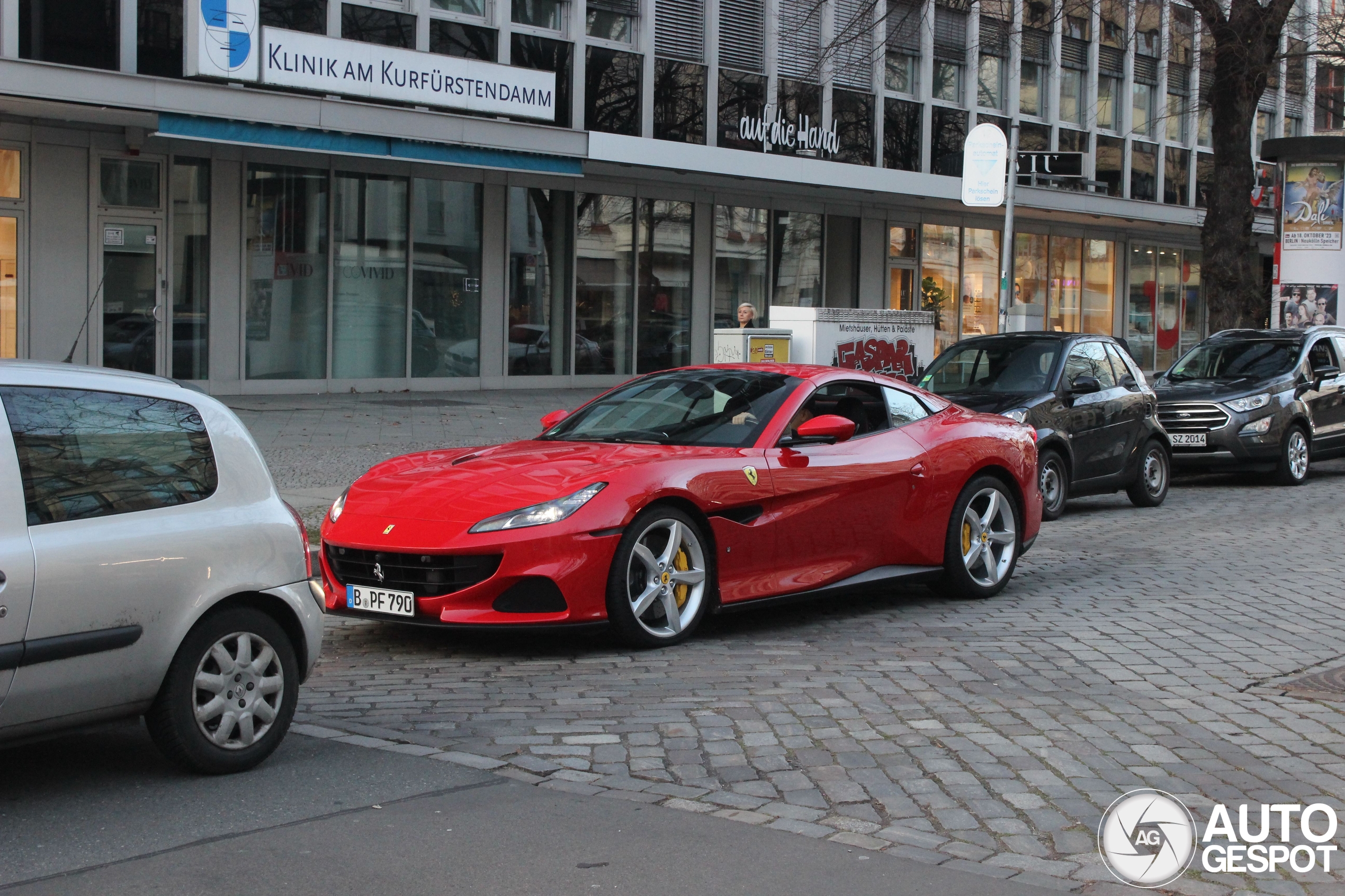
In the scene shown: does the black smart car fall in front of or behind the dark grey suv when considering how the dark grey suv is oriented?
in front

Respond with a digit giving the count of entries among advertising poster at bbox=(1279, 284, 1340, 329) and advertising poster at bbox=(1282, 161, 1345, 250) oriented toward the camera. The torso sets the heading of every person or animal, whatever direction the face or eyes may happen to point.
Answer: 2

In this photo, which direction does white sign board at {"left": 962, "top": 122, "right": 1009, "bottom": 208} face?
toward the camera

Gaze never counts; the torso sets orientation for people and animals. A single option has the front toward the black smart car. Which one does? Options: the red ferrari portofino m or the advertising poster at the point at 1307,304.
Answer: the advertising poster

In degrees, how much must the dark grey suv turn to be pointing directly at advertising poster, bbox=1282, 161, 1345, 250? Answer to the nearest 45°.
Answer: approximately 135° to its right

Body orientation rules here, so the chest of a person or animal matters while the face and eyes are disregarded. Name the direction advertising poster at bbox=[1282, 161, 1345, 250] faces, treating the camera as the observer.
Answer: facing the viewer

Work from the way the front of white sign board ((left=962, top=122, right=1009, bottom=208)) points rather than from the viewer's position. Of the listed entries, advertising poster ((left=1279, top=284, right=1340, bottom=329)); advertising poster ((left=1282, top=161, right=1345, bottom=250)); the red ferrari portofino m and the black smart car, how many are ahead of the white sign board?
2

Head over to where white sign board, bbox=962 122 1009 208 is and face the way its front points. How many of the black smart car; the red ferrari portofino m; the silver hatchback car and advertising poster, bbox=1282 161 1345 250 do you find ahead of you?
3

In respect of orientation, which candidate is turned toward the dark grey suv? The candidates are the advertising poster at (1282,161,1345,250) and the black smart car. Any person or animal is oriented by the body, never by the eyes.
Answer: the advertising poster

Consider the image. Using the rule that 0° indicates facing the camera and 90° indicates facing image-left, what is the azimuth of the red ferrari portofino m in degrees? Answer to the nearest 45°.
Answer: approximately 45°

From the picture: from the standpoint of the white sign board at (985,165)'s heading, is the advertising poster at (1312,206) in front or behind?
behind

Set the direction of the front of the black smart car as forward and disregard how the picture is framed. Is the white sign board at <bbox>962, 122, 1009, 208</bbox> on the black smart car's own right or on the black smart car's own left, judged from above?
on the black smart car's own right

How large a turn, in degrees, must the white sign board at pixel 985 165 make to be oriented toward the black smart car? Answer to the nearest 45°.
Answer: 0° — it already faces it

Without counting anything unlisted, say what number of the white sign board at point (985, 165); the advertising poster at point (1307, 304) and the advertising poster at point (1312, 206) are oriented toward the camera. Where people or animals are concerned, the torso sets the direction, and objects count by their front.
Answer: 3

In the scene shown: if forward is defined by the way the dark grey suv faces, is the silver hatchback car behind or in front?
in front

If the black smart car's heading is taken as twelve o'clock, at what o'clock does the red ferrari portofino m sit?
The red ferrari portofino m is roughly at 11 o'clock from the black smart car.

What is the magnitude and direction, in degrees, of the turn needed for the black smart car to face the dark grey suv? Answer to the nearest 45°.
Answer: approximately 180°
